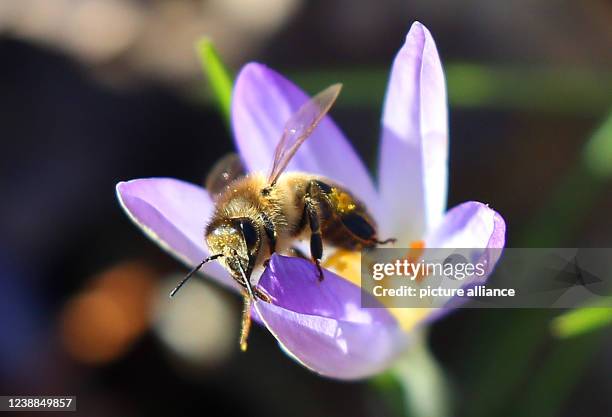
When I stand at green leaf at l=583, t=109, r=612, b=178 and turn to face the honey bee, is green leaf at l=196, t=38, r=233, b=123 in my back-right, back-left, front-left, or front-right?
front-right

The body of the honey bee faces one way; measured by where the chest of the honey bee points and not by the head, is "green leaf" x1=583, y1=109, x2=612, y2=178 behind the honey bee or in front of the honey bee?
behind

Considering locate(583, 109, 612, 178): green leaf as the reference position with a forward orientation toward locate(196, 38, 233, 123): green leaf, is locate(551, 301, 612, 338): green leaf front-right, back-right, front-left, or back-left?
front-left
